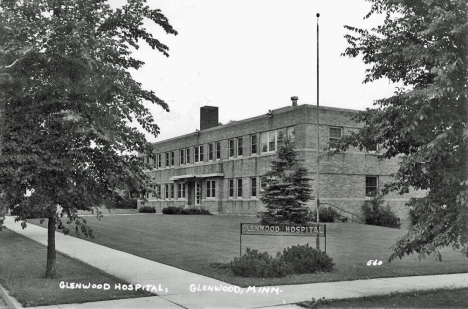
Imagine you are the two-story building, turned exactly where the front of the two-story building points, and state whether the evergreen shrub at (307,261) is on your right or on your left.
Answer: on your left

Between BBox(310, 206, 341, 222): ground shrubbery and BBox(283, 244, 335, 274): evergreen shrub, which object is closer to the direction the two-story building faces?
the evergreen shrub

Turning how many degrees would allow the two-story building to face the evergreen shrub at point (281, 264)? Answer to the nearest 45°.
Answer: approximately 45° to its left

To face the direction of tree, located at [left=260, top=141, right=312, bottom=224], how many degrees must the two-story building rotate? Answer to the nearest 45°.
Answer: approximately 45° to its left

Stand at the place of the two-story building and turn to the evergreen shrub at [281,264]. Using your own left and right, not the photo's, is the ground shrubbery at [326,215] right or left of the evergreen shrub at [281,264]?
left

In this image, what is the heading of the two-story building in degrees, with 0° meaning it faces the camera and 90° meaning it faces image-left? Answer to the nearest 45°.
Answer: approximately 45°

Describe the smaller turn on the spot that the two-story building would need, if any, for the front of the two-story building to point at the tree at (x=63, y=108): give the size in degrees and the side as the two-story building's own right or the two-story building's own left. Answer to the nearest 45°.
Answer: approximately 45° to the two-story building's own left

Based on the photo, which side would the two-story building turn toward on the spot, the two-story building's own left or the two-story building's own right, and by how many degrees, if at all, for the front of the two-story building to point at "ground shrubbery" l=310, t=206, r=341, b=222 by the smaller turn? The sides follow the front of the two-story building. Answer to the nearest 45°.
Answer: approximately 90° to the two-story building's own left

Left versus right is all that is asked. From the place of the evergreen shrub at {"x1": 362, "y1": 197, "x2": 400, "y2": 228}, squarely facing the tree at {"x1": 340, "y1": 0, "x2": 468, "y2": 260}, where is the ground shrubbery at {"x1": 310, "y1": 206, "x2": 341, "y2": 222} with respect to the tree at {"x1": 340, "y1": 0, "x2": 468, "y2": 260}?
right
